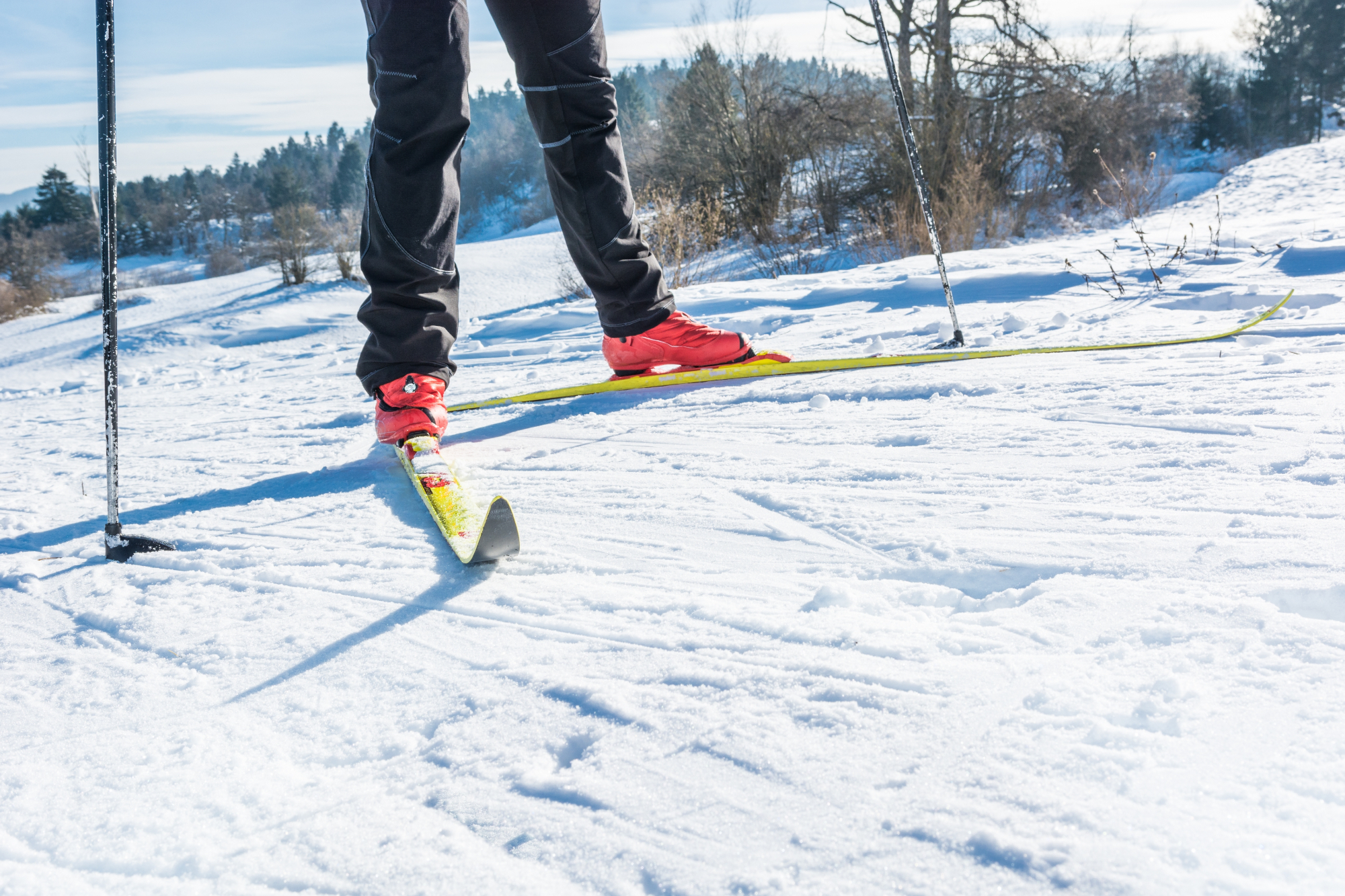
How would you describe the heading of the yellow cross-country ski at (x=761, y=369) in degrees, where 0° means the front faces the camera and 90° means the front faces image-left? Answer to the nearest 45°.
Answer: approximately 270°

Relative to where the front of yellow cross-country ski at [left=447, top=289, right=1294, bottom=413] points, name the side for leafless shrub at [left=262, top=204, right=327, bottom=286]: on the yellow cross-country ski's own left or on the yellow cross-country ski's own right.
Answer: on the yellow cross-country ski's own left

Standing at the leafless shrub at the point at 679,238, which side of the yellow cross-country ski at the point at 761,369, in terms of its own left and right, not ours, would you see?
left

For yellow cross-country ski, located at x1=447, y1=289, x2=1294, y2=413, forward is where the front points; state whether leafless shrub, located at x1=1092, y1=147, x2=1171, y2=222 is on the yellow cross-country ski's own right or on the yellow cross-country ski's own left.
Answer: on the yellow cross-country ski's own left

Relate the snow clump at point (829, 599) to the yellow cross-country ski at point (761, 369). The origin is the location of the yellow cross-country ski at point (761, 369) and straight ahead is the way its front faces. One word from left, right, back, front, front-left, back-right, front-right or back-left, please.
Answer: right

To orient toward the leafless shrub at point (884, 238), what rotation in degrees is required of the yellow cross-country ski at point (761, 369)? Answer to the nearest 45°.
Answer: approximately 90° to its left
